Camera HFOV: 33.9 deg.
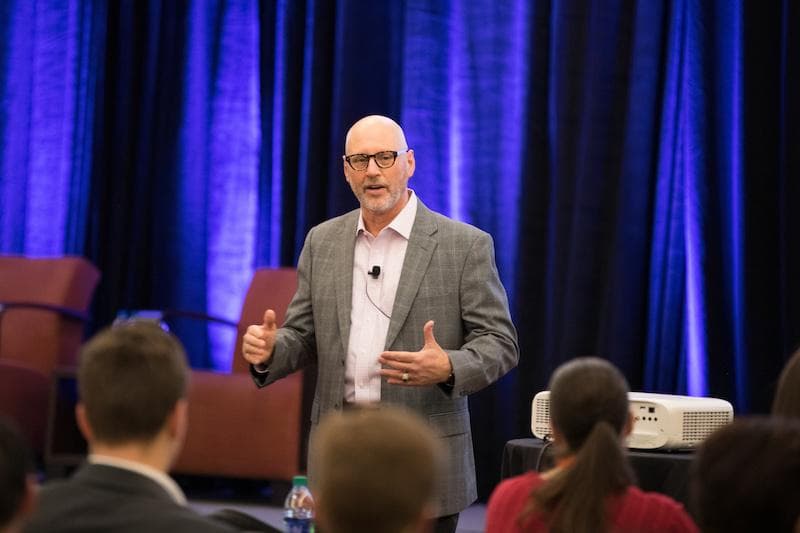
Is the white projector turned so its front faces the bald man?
no

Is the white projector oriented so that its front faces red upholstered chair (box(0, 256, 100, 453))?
no

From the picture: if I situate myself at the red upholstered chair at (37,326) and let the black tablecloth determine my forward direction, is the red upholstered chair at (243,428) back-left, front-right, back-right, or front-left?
front-left

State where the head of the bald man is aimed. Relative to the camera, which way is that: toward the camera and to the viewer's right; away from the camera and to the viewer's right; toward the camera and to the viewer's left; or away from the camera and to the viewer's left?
toward the camera and to the viewer's left

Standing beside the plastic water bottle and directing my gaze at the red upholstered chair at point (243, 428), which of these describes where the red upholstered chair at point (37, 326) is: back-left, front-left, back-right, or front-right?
front-left
